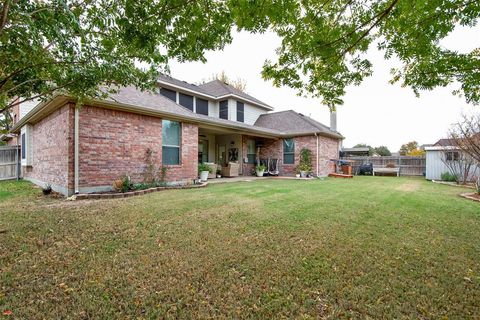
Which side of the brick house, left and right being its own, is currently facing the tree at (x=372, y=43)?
back

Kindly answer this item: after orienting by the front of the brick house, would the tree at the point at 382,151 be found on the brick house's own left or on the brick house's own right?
on the brick house's own right

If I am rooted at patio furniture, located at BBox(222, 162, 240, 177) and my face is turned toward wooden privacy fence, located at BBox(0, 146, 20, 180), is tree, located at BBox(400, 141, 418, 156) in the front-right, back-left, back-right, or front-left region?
back-right

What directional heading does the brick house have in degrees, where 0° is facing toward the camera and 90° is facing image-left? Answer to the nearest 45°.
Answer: approximately 135°

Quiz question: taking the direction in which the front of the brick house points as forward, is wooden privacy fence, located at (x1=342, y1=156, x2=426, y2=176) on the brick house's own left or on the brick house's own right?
on the brick house's own right

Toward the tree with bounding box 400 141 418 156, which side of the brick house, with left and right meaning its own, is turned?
right
